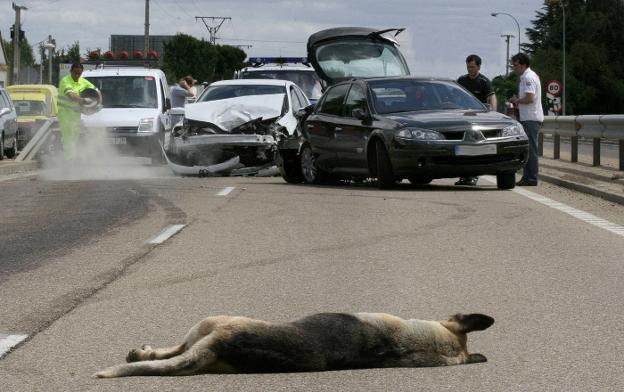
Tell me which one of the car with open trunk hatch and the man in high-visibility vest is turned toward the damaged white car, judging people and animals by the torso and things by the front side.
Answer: the man in high-visibility vest

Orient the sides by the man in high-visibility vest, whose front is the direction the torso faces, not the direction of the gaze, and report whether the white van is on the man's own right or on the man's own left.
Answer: on the man's own left

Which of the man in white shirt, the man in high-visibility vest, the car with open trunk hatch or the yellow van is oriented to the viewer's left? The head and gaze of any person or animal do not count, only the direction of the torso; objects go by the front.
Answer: the man in white shirt

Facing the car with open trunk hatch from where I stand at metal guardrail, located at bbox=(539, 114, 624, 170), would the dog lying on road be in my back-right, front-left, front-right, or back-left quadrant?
front-left

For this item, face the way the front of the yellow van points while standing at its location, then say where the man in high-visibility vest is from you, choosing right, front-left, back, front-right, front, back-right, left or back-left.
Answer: front

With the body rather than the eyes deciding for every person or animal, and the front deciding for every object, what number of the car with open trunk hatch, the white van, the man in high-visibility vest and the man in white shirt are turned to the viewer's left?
1

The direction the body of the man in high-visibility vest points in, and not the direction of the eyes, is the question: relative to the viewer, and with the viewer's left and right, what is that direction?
facing the viewer and to the right of the viewer

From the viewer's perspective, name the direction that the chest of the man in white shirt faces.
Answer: to the viewer's left

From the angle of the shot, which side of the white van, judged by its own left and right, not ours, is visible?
front

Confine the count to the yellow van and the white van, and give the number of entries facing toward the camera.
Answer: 2

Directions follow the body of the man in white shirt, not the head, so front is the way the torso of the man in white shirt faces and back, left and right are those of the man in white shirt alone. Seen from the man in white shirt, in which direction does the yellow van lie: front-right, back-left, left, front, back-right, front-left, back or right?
front-right

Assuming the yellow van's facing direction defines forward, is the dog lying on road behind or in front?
in front

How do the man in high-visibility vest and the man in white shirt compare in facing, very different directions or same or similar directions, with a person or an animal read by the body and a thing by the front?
very different directions

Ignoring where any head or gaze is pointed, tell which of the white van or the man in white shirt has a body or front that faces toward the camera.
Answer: the white van

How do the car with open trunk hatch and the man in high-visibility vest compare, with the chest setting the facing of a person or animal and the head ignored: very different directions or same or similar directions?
same or similar directions

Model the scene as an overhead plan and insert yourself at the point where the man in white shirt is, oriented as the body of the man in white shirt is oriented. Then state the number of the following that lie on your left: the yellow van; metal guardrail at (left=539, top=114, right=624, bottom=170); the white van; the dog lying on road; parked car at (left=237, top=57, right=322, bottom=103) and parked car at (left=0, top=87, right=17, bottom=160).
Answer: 1

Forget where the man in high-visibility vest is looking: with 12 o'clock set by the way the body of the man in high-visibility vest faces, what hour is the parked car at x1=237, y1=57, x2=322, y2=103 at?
The parked car is roughly at 9 o'clock from the man in high-visibility vest.

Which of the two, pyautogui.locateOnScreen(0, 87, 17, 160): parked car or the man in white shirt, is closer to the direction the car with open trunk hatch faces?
the man in white shirt
